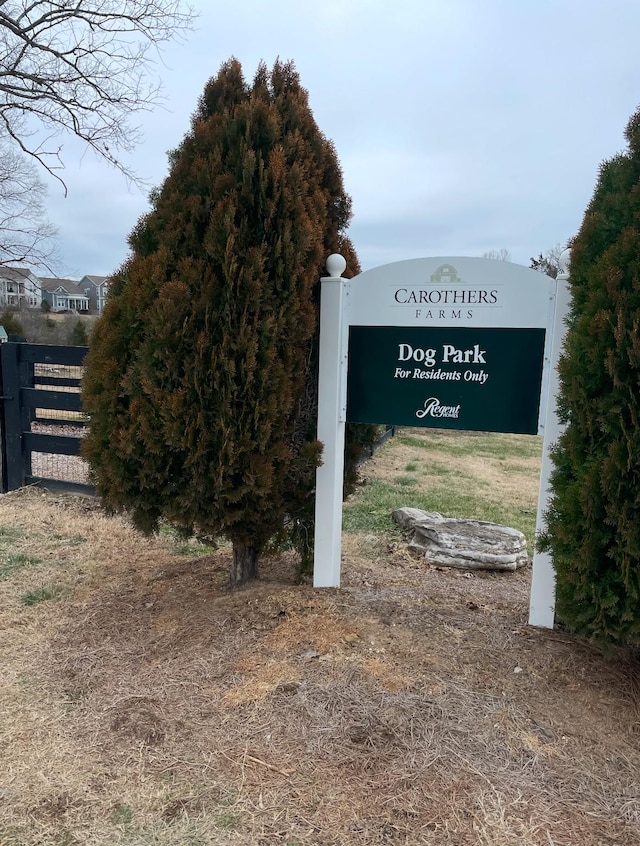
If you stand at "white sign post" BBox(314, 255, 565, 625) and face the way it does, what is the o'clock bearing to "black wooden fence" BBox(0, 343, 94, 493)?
The black wooden fence is roughly at 4 o'clock from the white sign post.

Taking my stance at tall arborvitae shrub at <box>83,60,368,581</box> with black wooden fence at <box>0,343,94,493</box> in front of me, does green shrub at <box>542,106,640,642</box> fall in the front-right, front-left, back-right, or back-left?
back-right

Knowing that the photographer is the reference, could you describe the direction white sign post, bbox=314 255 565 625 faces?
facing the viewer

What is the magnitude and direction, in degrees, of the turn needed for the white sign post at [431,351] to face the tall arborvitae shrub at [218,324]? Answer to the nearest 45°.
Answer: approximately 90° to its right

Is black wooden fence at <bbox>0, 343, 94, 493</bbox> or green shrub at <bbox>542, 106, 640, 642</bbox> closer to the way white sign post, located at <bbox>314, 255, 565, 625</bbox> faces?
the green shrub

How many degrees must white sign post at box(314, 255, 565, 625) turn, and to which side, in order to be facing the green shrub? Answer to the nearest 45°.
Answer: approximately 45° to its left
